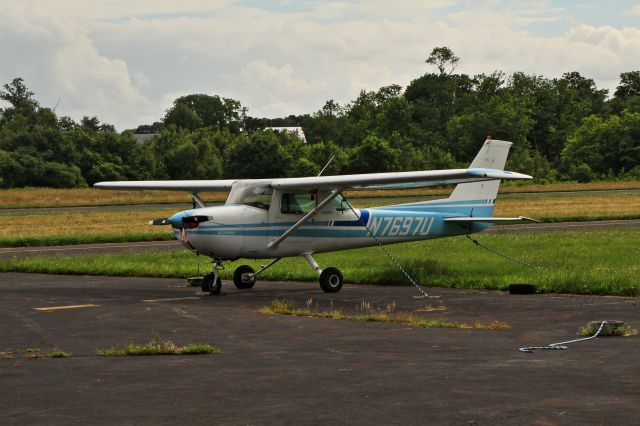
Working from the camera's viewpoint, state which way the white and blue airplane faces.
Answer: facing the viewer and to the left of the viewer

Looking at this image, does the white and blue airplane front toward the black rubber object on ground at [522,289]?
no
